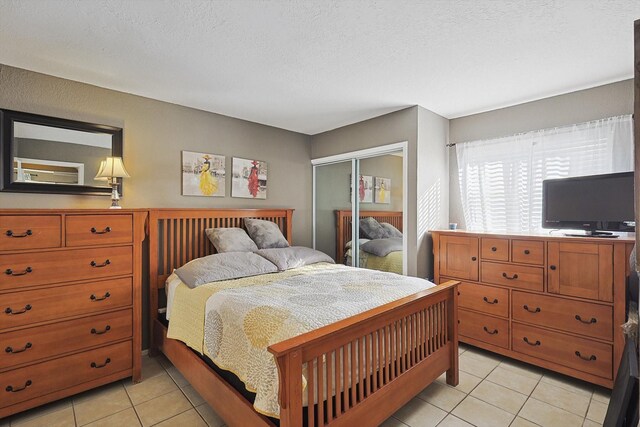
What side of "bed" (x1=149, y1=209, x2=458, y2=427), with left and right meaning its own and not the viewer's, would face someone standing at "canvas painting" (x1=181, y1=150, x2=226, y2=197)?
back

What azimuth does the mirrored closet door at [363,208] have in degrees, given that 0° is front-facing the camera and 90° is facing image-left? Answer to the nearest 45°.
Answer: approximately 45°

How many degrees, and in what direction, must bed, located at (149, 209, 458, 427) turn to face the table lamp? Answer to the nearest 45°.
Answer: approximately 180°

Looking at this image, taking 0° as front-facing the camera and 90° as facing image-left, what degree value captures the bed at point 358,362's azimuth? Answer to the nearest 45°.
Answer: approximately 315°

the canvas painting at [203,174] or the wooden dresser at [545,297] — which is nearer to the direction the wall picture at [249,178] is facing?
the wooden dresser

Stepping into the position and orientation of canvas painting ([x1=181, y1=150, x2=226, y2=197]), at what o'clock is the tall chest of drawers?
The tall chest of drawers is roughly at 3 o'clock from the canvas painting.

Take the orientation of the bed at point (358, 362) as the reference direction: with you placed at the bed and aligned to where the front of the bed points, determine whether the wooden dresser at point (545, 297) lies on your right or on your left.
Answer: on your left

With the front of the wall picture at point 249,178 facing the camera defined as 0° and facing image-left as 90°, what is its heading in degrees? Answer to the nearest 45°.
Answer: approximately 315°
